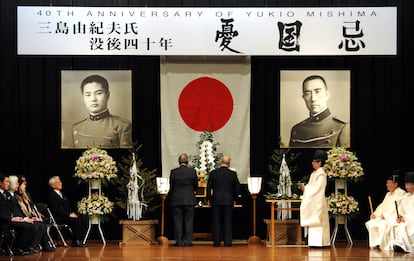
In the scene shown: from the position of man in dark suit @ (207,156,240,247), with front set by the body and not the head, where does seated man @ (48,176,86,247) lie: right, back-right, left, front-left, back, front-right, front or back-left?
left

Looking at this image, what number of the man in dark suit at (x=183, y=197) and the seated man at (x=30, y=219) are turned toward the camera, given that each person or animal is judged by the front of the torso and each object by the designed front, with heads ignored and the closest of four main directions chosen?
0

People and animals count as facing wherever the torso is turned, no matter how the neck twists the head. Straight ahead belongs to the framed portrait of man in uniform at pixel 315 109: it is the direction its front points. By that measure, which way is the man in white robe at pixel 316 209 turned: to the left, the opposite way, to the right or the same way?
to the right

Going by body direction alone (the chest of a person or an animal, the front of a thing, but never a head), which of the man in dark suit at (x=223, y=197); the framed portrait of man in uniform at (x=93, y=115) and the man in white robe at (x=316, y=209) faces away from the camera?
the man in dark suit

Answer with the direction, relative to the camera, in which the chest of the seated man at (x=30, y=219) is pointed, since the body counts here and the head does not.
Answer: to the viewer's right

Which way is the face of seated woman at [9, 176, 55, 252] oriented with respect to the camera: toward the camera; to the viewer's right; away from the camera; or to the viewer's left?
to the viewer's right

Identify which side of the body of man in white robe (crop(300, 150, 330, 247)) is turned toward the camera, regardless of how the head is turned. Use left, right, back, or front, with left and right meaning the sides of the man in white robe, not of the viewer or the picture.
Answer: left

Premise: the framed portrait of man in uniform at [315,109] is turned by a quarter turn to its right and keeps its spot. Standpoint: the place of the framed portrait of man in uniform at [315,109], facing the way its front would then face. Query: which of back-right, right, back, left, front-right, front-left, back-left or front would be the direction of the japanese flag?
front

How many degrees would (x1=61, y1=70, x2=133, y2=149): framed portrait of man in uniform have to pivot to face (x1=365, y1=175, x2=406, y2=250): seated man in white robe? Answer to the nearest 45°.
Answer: approximately 45° to its left

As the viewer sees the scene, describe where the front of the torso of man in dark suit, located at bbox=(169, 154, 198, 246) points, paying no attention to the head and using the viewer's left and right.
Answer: facing away from the viewer

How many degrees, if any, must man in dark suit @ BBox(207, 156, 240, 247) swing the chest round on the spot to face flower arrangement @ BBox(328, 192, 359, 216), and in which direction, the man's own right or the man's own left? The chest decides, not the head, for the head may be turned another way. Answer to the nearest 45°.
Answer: approximately 90° to the man's own right

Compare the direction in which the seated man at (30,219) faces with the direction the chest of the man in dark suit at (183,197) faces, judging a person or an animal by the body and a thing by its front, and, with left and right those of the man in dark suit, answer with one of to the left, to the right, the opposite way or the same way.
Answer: to the right

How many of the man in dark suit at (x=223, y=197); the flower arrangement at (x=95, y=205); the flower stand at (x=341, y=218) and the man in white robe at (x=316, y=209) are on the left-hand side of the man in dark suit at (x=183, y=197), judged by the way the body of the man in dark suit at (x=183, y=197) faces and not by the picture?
1

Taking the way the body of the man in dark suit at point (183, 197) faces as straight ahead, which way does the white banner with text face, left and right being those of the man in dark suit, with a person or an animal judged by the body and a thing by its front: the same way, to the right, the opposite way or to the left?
the opposite way

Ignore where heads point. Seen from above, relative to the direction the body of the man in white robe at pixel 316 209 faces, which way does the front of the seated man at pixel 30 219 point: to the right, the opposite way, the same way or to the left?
the opposite way

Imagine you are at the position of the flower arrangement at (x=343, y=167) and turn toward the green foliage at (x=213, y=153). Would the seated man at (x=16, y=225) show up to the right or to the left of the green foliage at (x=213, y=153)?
left

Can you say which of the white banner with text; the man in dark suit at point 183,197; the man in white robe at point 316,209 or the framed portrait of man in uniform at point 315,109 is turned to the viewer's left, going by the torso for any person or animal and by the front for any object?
the man in white robe

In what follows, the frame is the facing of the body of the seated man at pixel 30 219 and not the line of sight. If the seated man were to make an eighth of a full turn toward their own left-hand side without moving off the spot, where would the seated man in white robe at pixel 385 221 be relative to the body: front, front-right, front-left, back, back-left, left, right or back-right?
front-right

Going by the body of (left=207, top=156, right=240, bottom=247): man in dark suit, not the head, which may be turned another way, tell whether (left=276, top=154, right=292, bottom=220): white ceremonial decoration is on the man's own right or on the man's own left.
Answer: on the man's own right
